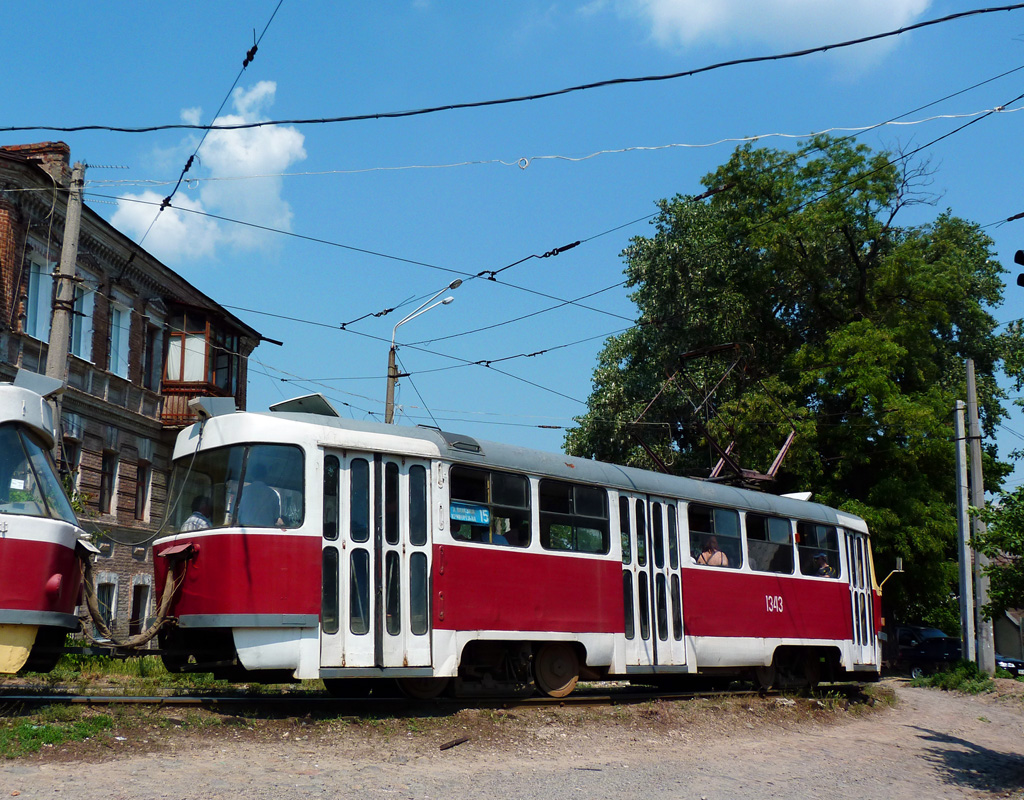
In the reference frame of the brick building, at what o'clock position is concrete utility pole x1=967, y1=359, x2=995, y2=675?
The concrete utility pole is roughly at 11 o'clock from the brick building.

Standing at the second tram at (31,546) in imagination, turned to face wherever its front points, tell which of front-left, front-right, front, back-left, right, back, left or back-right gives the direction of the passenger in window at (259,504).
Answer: front-left

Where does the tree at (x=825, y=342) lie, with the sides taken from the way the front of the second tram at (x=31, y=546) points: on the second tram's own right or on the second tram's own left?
on the second tram's own left

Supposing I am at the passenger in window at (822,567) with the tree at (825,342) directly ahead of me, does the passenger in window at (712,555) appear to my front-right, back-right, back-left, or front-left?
back-left

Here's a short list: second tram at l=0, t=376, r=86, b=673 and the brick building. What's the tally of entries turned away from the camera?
0

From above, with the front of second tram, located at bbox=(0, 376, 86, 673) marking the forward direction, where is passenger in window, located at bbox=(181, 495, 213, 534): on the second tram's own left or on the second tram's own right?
on the second tram's own left

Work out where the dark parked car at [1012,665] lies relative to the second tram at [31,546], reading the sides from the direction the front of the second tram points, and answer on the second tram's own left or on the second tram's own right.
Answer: on the second tram's own left

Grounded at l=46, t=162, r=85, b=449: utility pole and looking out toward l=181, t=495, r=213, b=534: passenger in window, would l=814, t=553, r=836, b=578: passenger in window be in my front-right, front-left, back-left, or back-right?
front-left

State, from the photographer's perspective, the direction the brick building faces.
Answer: facing the viewer and to the right of the viewer

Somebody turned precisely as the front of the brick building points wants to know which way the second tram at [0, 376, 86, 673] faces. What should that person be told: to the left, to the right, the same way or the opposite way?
the same way

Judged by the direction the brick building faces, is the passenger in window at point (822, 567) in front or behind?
in front
